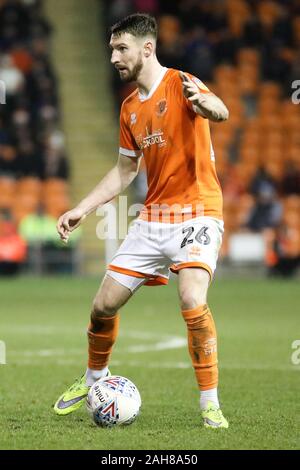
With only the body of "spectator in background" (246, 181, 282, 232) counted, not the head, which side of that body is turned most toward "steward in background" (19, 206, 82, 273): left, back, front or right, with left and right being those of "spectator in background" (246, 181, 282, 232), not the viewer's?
right

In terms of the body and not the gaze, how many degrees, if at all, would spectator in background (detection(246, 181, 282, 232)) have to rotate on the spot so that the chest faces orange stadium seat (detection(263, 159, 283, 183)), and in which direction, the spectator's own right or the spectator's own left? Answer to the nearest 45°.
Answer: approximately 180°

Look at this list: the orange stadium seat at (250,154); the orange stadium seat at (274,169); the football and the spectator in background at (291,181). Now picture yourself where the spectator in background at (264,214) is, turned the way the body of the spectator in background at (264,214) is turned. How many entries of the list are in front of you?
1

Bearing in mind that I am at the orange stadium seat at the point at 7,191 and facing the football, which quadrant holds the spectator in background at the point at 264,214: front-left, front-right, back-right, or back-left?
front-left

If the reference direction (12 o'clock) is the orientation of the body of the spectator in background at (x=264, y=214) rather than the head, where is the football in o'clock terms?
The football is roughly at 12 o'clock from the spectator in background.

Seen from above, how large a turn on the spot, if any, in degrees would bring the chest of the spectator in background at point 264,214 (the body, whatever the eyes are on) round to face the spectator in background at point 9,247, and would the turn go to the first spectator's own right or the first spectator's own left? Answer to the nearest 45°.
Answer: approximately 90° to the first spectator's own right

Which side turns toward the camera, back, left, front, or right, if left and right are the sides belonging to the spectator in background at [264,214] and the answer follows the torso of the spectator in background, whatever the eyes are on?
front

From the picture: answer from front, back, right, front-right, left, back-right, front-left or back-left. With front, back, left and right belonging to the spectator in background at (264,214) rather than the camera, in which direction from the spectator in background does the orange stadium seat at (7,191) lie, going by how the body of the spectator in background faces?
right

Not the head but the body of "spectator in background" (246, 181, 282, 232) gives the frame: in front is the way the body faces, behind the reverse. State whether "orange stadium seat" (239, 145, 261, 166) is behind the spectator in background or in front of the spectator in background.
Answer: behind

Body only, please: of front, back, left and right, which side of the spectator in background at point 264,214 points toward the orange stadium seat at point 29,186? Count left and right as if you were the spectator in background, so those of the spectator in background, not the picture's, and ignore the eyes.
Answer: right

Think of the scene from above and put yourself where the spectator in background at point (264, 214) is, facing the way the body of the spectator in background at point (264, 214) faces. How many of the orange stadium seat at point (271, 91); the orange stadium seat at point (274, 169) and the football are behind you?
2
